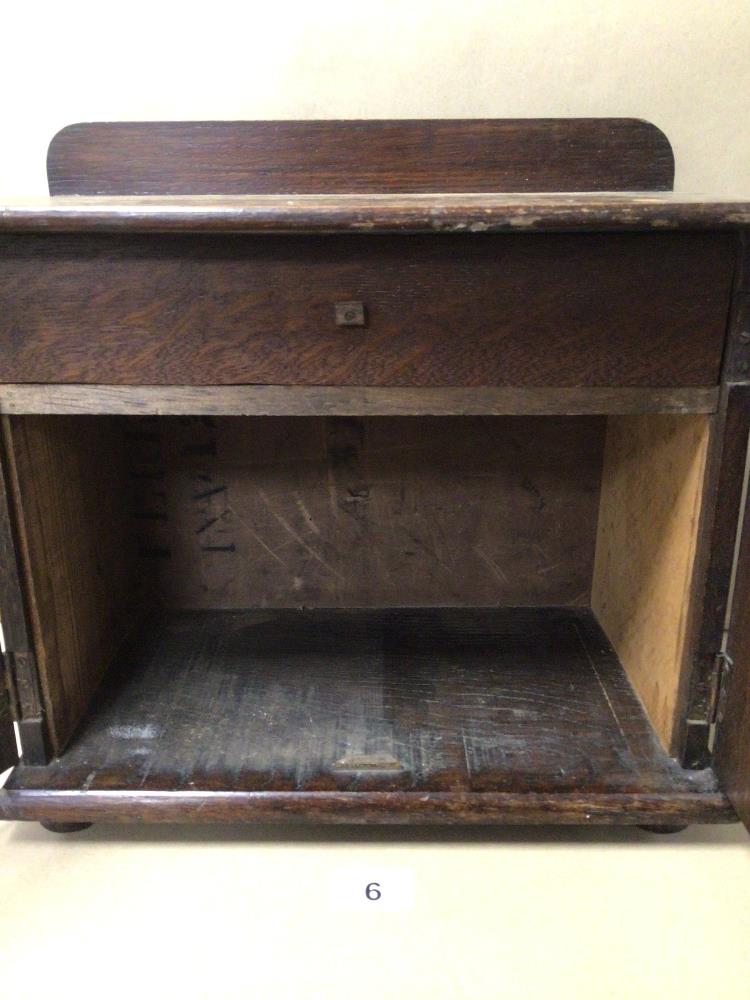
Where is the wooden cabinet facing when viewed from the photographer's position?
facing the viewer
